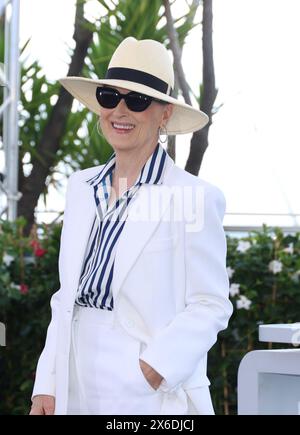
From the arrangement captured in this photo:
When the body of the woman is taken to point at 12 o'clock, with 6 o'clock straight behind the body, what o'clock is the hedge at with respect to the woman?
The hedge is roughly at 5 o'clock from the woman.

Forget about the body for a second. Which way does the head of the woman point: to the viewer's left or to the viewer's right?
to the viewer's left

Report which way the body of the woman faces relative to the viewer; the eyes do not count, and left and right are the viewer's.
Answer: facing the viewer and to the left of the viewer
